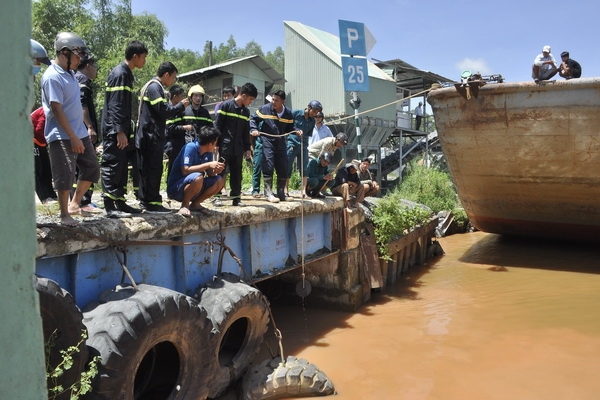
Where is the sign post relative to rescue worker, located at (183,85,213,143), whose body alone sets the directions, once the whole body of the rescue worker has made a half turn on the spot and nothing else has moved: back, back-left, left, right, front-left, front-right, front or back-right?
right

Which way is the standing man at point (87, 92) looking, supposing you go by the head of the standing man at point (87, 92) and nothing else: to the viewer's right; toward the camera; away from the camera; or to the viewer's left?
to the viewer's right

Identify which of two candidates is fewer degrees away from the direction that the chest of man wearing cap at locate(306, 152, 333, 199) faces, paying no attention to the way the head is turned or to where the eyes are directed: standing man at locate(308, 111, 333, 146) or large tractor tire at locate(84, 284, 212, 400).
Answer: the large tractor tire

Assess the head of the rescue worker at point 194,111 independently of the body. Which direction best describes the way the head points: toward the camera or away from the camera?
toward the camera

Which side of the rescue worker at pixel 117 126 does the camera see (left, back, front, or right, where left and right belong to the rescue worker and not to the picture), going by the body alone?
right

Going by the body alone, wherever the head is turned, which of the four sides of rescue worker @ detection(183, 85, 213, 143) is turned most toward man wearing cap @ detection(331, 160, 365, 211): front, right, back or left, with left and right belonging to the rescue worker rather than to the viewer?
left

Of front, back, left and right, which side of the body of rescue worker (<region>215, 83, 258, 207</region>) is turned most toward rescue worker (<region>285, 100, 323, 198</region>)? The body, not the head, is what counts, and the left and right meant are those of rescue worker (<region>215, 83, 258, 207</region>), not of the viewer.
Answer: left

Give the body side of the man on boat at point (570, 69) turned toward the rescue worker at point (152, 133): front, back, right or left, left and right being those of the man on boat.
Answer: front

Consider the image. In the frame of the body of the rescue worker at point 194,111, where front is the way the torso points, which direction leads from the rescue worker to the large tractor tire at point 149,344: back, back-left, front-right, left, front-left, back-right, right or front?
front-right

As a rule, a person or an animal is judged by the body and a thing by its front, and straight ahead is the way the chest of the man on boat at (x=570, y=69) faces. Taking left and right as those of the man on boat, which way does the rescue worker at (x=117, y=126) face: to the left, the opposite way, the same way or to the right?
the opposite way

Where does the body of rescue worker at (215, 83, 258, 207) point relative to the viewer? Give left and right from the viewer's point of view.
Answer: facing the viewer and to the right of the viewer
